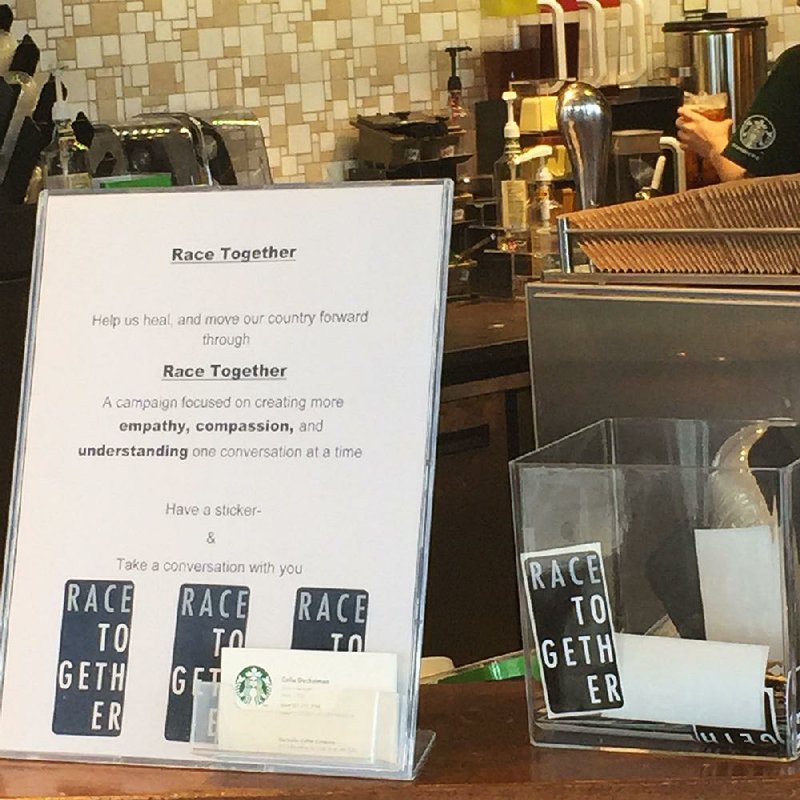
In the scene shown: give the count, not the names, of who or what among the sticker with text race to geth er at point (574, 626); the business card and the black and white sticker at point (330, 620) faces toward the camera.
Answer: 3

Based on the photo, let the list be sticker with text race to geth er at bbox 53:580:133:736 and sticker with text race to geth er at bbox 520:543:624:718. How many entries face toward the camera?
2
